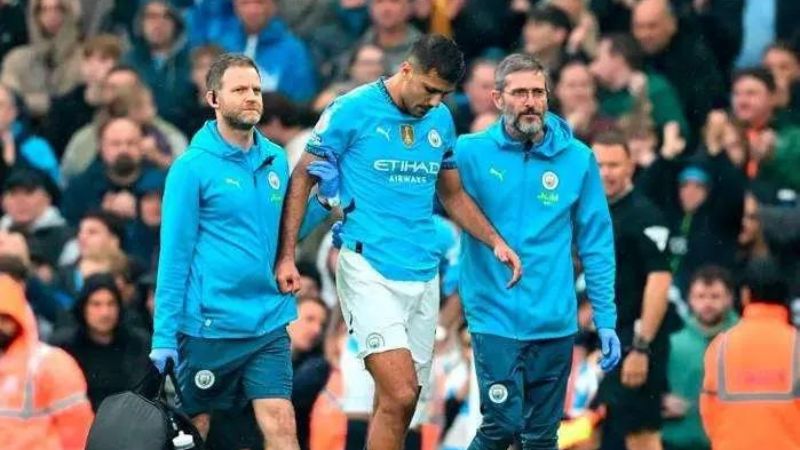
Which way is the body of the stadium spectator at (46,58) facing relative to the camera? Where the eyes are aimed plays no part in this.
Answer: toward the camera

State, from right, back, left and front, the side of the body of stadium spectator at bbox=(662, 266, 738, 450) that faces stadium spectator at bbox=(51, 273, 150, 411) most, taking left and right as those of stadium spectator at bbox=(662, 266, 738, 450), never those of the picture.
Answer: right

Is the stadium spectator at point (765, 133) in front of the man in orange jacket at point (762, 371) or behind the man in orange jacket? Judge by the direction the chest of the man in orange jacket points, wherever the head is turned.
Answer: in front

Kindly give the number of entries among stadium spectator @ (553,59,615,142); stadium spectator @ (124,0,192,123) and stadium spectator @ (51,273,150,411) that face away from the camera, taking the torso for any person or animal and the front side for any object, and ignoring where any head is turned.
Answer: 0

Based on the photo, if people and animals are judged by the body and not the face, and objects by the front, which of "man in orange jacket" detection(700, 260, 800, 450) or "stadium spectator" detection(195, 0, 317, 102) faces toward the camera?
the stadium spectator

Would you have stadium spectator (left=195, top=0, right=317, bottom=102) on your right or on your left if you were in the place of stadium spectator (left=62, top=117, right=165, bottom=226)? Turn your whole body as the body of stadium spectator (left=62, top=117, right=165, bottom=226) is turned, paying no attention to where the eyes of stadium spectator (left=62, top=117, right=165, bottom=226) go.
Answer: on your left

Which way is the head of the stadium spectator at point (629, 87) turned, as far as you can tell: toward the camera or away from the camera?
toward the camera

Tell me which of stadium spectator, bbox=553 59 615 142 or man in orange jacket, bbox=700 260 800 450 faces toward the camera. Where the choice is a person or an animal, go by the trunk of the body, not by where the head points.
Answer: the stadium spectator

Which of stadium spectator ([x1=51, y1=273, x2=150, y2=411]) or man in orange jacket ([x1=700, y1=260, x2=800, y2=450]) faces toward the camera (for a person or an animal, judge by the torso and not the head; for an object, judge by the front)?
the stadium spectator

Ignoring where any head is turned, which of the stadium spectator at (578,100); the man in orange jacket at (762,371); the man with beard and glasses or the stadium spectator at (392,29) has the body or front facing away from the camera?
the man in orange jacket

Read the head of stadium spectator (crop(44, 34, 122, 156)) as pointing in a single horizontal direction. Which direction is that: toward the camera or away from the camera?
toward the camera

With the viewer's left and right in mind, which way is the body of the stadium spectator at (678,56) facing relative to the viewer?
facing the viewer and to the left of the viewer

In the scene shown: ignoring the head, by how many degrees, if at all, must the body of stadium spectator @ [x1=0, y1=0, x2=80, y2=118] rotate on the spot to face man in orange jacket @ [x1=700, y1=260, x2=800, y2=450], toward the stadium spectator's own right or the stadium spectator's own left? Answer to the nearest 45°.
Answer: approximately 45° to the stadium spectator's own left
